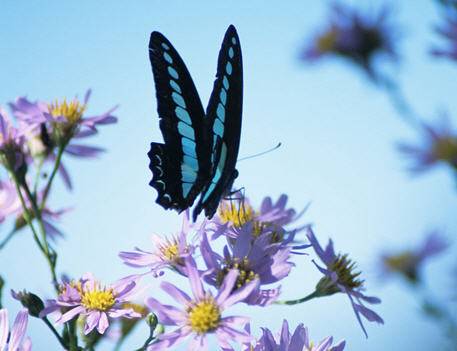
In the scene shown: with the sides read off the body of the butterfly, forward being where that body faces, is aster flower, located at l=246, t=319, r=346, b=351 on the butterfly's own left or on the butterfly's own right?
on the butterfly's own right

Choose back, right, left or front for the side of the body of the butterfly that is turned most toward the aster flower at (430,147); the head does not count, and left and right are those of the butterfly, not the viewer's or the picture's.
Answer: front

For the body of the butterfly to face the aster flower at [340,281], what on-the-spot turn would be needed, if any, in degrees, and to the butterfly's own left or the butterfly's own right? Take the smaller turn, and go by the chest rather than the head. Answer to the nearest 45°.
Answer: approximately 45° to the butterfly's own right

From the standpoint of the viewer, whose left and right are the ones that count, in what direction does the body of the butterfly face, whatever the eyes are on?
facing away from the viewer and to the right of the viewer
